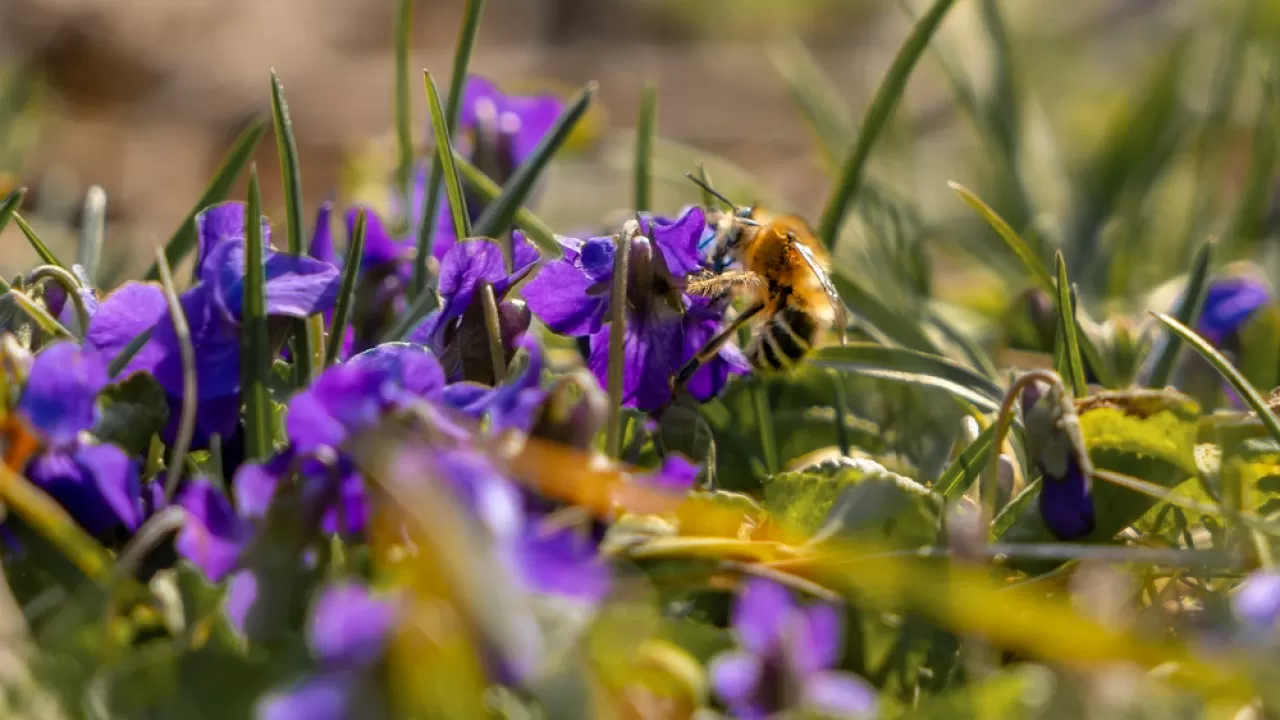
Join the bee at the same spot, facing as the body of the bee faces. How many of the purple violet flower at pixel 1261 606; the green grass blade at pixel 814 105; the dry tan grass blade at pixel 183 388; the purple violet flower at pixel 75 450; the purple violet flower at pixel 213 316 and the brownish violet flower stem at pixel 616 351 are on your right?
1

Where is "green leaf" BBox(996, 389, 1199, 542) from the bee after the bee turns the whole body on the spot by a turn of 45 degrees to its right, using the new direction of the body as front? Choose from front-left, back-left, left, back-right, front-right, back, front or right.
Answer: back

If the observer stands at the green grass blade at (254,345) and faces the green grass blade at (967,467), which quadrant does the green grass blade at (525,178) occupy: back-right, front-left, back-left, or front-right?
front-left

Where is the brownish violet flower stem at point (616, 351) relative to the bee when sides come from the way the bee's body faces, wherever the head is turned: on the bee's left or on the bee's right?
on the bee's left

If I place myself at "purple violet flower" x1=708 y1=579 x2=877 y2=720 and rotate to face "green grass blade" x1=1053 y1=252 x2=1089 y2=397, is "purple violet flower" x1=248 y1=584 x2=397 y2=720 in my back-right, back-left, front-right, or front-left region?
back-left

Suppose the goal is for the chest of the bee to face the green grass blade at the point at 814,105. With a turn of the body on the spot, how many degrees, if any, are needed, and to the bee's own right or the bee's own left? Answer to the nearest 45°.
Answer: approximately 90° to the bee's own right

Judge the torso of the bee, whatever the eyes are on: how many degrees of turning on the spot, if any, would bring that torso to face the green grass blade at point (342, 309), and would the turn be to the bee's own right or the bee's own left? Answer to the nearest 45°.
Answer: approximately 45° to the bee's own left

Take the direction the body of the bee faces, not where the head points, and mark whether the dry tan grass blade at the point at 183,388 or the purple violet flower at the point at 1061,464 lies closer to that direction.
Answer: the dry tan grass blade

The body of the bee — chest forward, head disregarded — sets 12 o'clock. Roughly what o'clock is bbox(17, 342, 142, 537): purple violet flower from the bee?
The purple violet flower is roughly at 10 o'clock from the bee.

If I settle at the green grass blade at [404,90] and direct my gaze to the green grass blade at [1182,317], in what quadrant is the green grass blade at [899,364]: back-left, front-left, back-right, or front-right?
front-right

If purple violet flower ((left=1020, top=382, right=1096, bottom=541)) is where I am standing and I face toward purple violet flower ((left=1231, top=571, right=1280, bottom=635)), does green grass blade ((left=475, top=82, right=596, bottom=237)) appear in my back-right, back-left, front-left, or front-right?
back-right

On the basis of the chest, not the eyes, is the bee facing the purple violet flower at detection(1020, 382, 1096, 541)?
no

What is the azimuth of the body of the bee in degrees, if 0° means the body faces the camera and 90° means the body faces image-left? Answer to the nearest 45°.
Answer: approximately 90°
